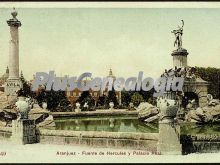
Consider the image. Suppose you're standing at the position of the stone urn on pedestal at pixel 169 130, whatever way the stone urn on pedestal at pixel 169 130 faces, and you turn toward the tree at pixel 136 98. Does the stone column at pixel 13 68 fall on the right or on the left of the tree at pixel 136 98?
left

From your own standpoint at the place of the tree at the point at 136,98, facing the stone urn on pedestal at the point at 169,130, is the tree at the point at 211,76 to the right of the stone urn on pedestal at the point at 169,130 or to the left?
left

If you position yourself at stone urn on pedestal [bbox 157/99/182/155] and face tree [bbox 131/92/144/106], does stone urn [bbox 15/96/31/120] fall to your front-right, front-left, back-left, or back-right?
front-left

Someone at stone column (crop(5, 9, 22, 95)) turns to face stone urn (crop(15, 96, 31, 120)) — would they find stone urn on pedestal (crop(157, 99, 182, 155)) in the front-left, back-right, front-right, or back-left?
front-left

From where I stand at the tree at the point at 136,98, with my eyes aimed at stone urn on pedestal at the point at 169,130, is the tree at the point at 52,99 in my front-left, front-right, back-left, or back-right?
front-right

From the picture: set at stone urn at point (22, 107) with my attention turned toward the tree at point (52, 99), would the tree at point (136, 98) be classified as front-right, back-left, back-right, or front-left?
front-right
